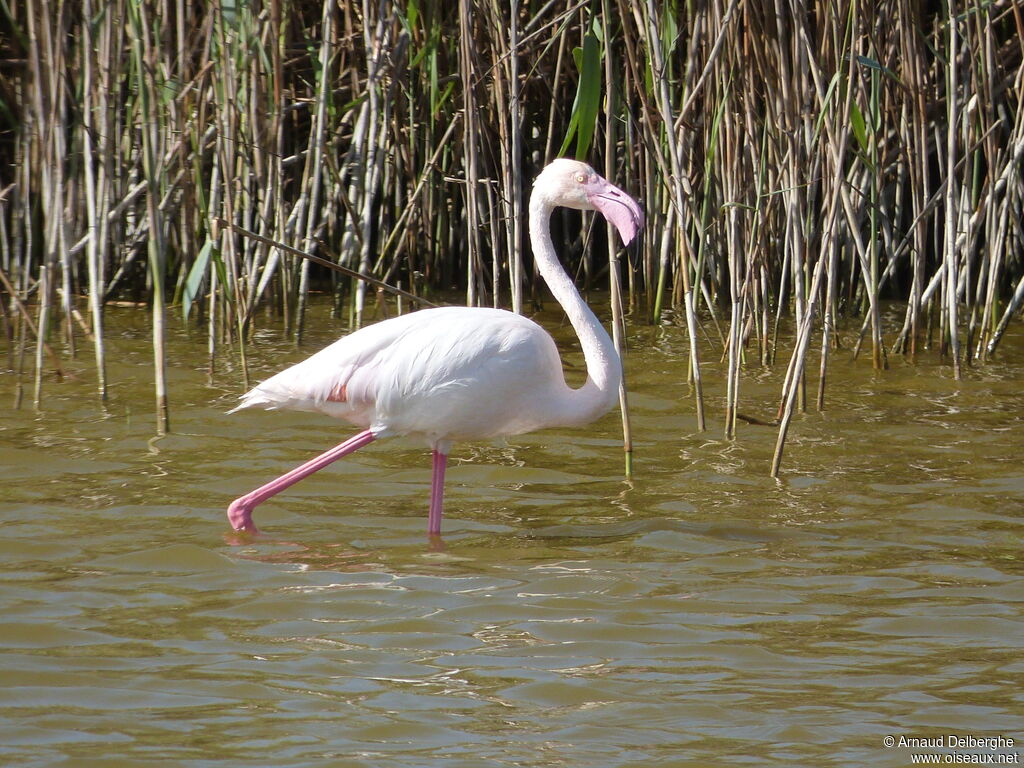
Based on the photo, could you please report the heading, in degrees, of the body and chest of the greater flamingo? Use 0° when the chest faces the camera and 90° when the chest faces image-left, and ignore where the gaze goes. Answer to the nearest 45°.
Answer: approximately 270°
